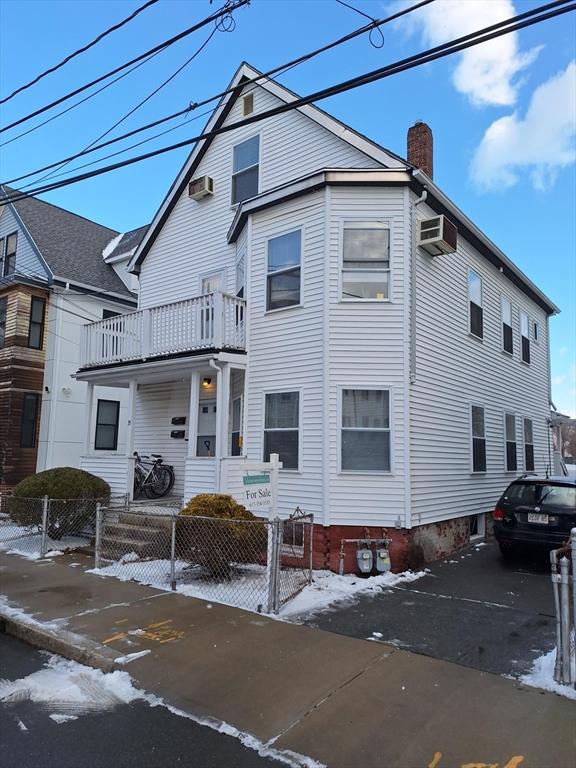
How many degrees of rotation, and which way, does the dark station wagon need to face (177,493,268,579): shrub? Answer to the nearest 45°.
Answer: approximately 135° to its left

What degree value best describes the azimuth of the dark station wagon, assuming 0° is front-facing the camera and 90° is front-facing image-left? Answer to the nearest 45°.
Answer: approximately 180°

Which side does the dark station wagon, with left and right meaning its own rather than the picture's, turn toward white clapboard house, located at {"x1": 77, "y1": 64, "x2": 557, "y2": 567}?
left

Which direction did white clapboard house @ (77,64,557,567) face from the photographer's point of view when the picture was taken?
facing the viewer and to the left of the viewer

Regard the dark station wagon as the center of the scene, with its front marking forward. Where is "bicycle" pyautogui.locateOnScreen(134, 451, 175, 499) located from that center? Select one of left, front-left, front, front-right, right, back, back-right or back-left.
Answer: left

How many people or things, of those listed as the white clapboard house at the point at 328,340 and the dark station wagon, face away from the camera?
1

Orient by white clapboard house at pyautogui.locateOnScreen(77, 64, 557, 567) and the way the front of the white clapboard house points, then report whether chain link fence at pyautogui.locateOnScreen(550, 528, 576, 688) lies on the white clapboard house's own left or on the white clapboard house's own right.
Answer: on the white clapboard house's own left

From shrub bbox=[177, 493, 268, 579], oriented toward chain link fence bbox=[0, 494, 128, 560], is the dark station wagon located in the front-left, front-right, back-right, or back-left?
back-right

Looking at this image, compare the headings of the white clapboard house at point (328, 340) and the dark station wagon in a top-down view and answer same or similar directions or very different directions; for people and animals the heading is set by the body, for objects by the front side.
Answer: very different directions

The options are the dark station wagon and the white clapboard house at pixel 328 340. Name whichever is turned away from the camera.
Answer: the dark station wagon

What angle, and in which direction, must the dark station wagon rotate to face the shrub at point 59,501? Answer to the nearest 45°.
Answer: approximately 90° to its left
